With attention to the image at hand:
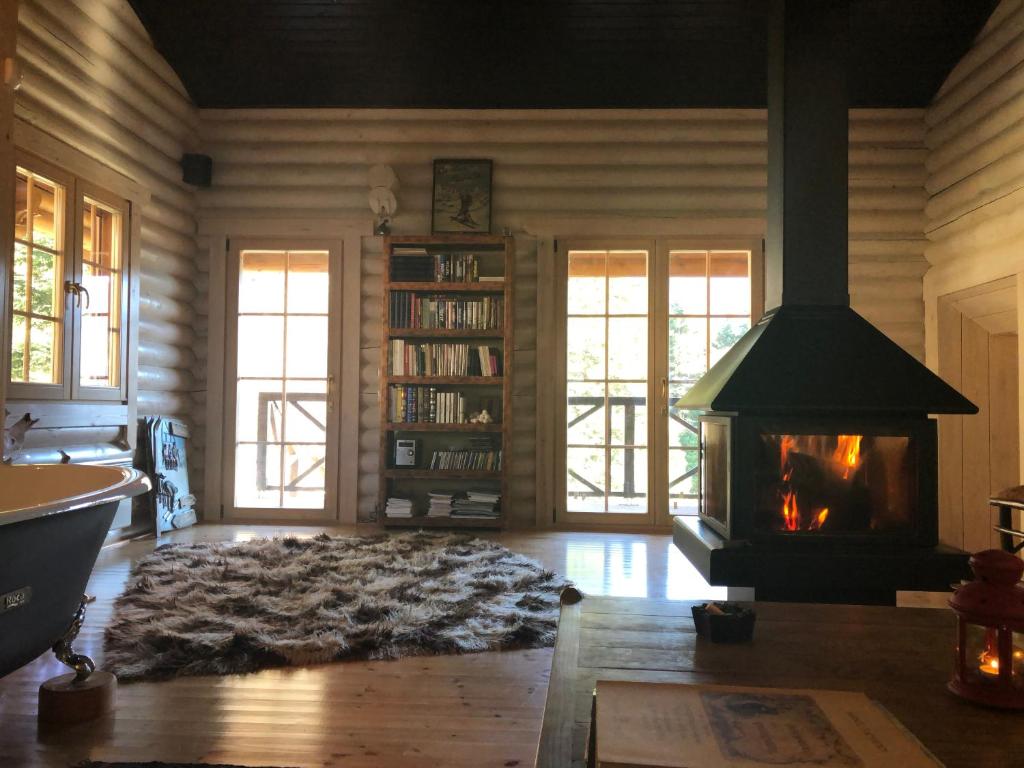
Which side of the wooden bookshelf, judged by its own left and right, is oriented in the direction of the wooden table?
front

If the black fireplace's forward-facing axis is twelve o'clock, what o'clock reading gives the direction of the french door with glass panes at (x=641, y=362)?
The french door with glass panes is roughly at 5 o'clock from the black fireplace.

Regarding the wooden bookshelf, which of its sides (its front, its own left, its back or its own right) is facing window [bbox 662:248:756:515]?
left

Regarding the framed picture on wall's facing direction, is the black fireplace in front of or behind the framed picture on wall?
in front

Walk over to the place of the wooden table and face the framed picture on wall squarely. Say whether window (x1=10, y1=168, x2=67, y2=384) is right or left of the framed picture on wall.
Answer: left

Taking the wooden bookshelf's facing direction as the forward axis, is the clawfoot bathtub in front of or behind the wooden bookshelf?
in front

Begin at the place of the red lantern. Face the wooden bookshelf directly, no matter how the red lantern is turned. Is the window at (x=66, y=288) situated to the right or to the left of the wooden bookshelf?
left
